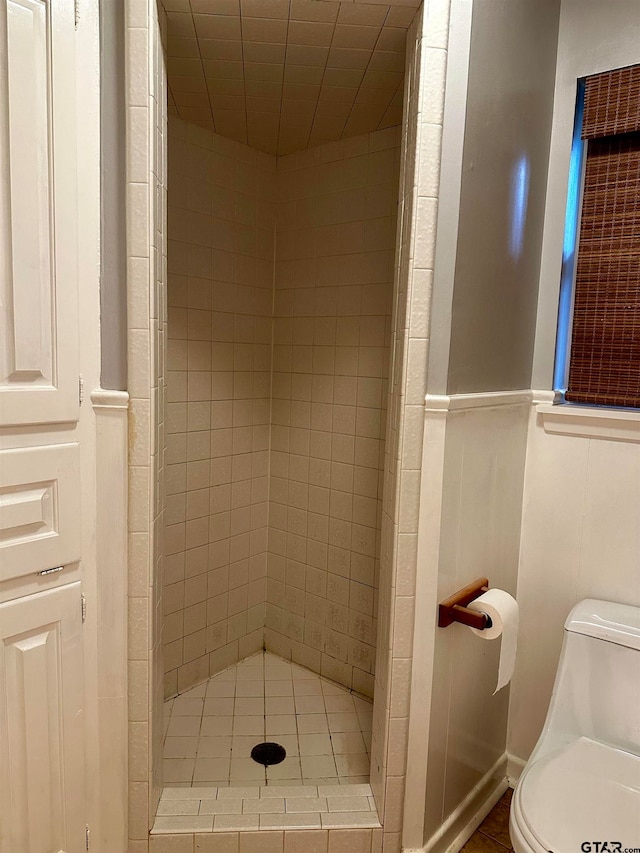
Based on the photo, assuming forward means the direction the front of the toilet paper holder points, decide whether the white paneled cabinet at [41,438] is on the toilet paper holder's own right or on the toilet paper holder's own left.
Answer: on the toilet paper holder's own right

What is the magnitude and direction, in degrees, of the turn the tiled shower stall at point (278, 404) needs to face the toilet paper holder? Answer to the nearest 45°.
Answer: approximately 45° to its left

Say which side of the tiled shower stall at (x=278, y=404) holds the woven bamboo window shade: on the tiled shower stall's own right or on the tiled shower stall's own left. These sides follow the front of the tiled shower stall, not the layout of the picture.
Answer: on the tiled shower stall's own left

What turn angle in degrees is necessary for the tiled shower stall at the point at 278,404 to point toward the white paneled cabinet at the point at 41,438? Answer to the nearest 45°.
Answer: approximately 45° to its right

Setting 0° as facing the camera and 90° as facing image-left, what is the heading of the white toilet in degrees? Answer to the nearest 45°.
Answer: approximately 45°

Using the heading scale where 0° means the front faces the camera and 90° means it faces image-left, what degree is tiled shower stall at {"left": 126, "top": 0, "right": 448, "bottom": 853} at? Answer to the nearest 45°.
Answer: approximately 0°

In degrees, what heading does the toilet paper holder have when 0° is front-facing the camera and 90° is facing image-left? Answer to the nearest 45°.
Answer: approximately 315°

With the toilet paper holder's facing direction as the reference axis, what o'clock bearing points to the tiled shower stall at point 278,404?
The tiled shower stall is roughly at 6 o'clock from the toilet paper holder.
